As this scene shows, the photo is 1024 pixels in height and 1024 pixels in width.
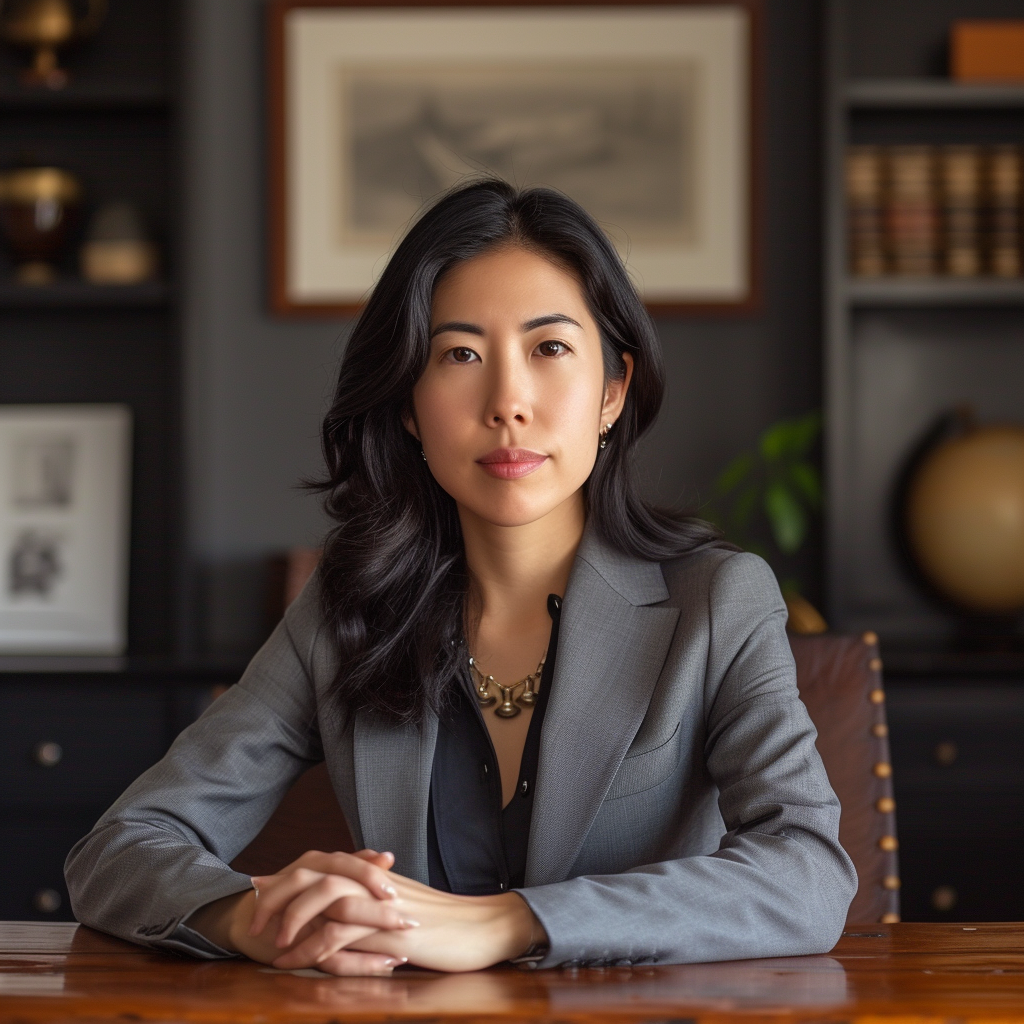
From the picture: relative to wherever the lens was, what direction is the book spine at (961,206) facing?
facing the viewer

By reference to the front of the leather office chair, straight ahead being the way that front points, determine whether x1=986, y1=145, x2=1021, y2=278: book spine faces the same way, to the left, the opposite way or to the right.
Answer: the same way

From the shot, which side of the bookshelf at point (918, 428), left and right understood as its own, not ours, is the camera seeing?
front

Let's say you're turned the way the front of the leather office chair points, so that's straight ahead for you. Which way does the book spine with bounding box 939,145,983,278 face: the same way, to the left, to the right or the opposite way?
the same way

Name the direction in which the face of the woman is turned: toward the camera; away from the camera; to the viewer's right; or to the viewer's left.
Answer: toward the camera

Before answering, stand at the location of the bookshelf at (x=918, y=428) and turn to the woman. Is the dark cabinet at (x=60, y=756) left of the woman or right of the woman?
right

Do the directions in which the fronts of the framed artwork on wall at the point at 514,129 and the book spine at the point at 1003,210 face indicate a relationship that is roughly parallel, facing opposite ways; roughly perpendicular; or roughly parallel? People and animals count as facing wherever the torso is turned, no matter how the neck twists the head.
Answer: roughly parallel

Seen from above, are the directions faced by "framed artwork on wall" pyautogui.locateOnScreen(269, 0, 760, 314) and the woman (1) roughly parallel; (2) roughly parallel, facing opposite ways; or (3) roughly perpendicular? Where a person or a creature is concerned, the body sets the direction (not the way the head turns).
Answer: roughly parallel

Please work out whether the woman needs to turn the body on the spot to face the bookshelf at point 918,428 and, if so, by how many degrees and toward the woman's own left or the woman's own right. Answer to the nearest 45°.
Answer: approximately 135° to the woman's own left

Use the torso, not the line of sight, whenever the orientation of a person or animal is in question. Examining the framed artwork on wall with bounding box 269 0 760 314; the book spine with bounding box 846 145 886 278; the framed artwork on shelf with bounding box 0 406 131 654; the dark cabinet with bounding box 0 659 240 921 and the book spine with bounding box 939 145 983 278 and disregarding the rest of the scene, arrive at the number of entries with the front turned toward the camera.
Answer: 5

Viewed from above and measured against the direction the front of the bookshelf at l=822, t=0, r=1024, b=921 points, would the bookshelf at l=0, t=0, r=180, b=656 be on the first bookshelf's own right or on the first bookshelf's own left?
on the first bookshelf's own right

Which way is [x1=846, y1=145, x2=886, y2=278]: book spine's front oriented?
toward the camera

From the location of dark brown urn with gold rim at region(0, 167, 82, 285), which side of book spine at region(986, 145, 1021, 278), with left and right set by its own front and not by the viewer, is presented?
right
